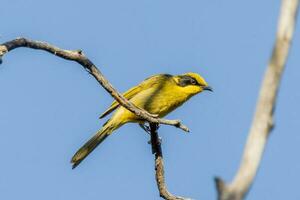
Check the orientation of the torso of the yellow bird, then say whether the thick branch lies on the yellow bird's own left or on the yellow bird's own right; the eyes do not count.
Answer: on the yellow bird's own right

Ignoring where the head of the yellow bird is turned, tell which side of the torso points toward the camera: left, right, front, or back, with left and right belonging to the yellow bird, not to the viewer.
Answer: right
